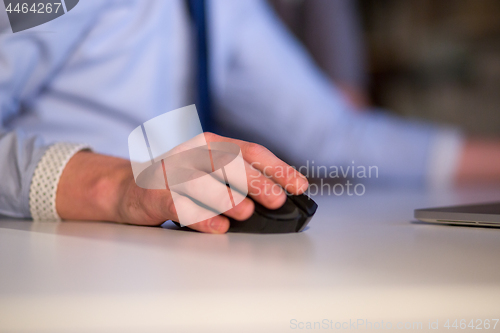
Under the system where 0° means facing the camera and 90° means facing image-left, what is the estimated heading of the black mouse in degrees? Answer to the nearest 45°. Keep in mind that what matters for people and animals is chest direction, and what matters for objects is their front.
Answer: approximately 270°
